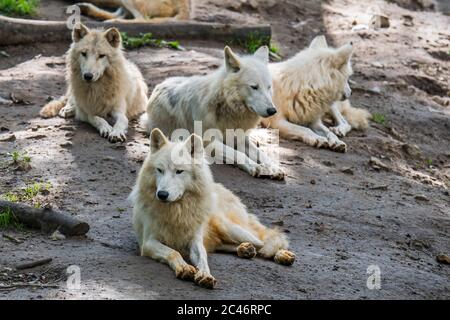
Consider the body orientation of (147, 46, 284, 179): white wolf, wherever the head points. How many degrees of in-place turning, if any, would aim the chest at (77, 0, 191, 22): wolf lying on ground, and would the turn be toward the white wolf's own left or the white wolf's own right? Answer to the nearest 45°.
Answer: approximately 135° to the white wolf's own left

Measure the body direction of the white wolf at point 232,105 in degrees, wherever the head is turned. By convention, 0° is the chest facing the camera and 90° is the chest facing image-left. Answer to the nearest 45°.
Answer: approximately 315°

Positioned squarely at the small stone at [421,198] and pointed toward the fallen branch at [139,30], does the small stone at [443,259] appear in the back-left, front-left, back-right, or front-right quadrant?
back-left

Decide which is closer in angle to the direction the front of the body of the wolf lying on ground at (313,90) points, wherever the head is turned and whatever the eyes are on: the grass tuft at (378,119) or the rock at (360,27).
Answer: the grass tuft

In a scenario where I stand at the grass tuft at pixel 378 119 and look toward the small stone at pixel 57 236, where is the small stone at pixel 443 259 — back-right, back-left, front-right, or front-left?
front-left

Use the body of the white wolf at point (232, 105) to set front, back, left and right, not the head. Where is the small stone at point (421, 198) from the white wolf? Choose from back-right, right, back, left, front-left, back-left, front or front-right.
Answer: front-left

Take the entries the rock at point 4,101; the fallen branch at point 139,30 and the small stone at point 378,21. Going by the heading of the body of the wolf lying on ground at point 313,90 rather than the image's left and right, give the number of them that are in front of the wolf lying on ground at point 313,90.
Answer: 0

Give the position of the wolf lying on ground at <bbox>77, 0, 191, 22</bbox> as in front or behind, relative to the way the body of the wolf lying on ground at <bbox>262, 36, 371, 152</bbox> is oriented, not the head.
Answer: behind

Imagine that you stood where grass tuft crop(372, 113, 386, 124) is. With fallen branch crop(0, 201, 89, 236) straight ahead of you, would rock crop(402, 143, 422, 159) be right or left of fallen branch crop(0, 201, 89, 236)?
left

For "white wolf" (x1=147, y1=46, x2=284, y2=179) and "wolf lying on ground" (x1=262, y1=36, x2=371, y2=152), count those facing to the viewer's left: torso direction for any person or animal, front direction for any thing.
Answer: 0

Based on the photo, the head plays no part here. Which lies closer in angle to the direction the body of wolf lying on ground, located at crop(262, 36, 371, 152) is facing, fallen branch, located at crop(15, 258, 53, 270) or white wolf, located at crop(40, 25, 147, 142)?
the fallen branch

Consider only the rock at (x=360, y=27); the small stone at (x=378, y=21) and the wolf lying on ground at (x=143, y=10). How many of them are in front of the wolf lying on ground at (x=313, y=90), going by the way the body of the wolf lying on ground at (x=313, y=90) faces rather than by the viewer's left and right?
0

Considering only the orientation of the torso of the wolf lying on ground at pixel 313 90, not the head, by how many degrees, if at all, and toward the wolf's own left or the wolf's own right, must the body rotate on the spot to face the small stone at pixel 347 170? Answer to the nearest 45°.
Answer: approximately 45° to the wolf's own right

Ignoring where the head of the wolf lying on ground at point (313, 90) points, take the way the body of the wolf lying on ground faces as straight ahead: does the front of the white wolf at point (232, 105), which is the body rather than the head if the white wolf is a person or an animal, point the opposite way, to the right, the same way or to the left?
the same way
